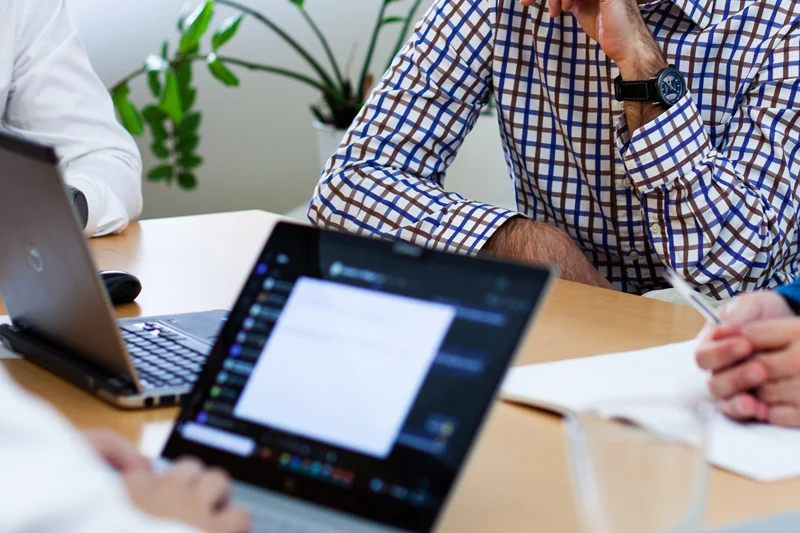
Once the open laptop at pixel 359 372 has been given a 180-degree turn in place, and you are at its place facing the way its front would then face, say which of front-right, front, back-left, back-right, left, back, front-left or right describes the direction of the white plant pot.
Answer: front-left

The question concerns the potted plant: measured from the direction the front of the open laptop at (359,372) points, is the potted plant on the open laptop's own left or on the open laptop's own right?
on the open laptop's own right

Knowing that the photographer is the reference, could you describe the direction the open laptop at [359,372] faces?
facing the viewer and to the left of the viewer

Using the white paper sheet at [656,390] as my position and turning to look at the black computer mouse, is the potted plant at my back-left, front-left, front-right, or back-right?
front-right

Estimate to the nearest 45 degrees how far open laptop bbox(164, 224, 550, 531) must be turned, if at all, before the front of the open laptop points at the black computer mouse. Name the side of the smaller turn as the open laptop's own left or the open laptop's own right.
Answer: approximately 90° to the open laptop's own right

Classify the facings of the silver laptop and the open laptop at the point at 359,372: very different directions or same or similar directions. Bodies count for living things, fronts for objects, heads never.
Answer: very different directions

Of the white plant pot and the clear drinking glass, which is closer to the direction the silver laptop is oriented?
the white plant pot
